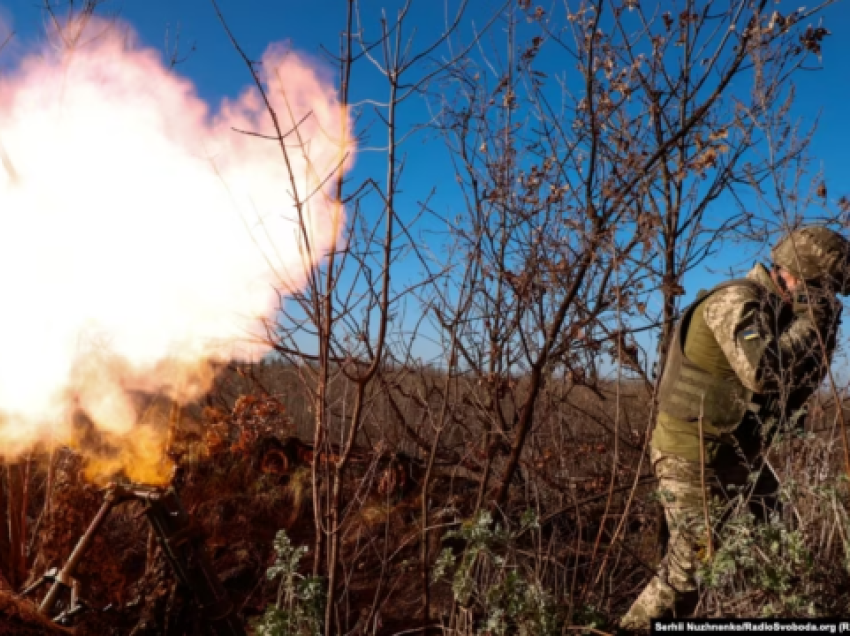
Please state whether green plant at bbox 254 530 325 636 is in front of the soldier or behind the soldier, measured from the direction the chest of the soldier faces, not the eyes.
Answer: behind

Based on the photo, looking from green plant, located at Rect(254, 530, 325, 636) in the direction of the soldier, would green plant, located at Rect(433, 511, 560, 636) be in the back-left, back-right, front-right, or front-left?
front-right

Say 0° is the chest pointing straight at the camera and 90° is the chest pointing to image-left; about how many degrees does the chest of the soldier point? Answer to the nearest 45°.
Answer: approximately 270°

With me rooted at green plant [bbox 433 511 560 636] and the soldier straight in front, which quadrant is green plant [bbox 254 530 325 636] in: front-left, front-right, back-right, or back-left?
back-left

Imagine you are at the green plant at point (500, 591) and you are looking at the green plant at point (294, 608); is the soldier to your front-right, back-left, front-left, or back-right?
back-right

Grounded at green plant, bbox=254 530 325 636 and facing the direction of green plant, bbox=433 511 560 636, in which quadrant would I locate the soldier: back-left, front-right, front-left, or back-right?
front-left

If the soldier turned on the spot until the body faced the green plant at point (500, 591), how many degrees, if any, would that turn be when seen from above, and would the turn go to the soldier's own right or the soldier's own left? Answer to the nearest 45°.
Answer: approximately 135° to the soldier's own right
